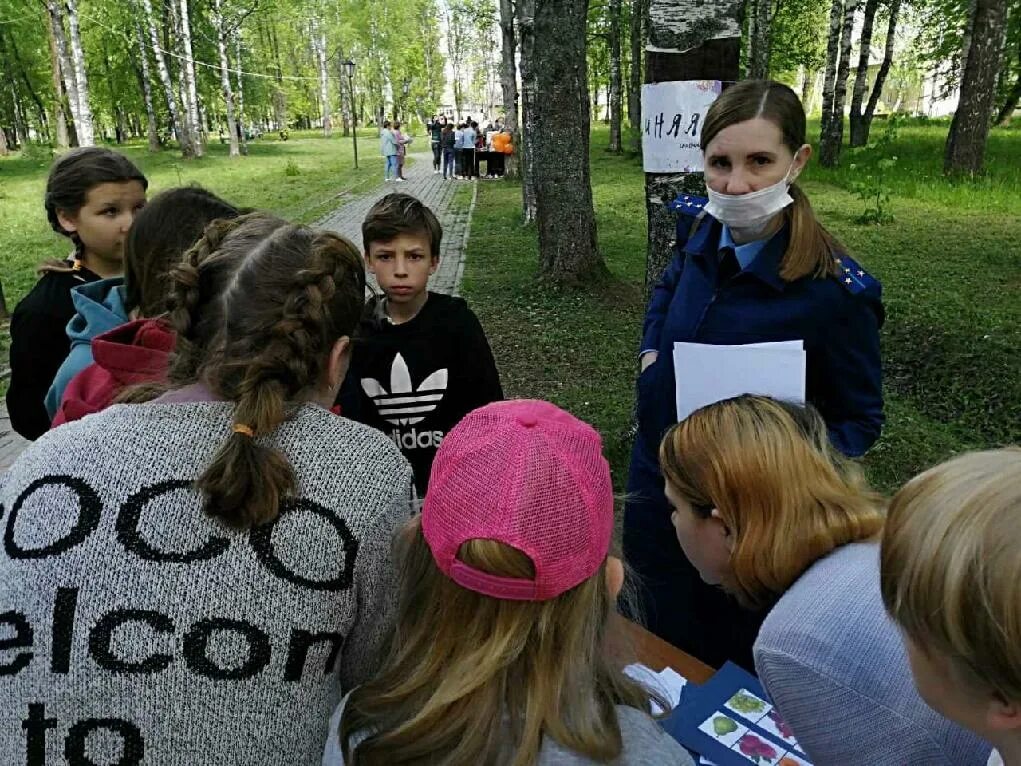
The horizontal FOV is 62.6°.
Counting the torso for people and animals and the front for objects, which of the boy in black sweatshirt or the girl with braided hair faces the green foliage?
the girl with braided hair

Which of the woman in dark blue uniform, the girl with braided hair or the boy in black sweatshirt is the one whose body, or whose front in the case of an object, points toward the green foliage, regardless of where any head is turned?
the girl with braided hair

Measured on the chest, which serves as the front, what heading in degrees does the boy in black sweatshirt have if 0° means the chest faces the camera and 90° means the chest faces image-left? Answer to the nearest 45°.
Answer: approximately 0°

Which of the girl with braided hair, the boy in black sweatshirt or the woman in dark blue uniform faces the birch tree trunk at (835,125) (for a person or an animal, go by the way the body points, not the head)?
the girl with braided hair

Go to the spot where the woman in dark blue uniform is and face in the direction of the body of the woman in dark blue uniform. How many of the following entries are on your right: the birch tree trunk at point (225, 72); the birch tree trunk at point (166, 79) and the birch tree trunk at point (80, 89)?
3

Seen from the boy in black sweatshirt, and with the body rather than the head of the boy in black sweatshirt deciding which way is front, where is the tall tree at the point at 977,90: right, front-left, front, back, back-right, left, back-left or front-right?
back-left

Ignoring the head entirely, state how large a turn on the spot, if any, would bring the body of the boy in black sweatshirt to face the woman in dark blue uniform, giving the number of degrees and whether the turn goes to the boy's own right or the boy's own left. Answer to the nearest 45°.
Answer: approximately 45° to the boy's own left

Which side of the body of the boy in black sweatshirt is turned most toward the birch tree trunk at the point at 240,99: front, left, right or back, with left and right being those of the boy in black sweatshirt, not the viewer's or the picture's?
back

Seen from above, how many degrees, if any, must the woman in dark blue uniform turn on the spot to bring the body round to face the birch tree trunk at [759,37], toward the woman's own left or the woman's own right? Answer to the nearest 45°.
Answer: approximately 135° to the woman's own right

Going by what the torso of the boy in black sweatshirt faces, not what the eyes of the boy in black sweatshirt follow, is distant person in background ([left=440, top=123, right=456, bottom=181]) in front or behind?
behind

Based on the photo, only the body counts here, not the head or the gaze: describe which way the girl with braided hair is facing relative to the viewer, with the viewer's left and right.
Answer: facing away from the viewer and to the right of the viewer

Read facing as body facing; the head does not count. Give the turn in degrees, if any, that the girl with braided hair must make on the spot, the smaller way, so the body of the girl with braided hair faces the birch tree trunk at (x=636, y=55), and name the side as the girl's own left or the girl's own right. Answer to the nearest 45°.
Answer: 0° — they already face it
